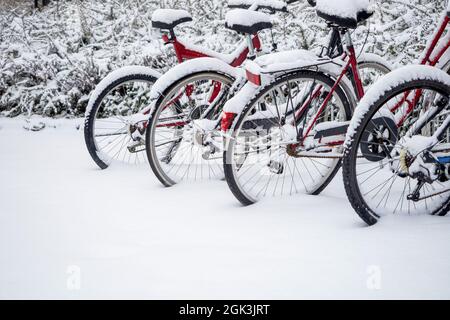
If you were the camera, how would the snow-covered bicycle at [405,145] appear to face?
facing away from the viewer and to the right of the viewer

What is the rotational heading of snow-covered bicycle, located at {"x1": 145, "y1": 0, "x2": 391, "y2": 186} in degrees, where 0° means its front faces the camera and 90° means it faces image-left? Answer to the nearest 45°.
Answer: approximately 225°

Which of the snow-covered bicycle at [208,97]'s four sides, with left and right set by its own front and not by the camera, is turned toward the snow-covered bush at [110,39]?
left

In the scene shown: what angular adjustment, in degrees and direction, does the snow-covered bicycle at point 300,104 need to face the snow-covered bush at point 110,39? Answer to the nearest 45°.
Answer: approximately 90° to its left

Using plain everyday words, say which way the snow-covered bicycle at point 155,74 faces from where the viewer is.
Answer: facing away from the viewer and to the right of the viewer

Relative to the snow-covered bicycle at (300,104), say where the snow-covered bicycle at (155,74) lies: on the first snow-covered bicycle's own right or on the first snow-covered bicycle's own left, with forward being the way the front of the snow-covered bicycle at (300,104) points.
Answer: on the first snow-covered bicycle's own left

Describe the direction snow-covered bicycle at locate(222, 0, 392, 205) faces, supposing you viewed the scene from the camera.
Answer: facing away from the viewer and to the right of the viewer
